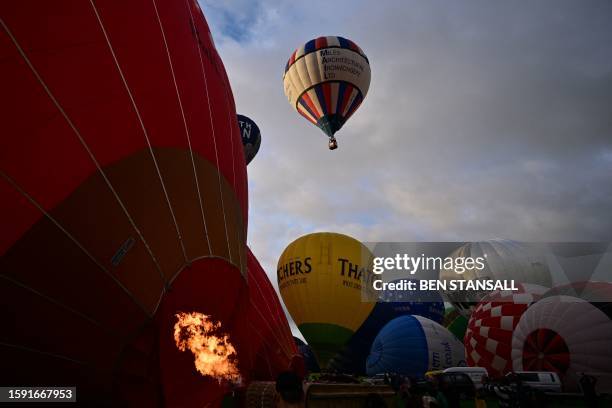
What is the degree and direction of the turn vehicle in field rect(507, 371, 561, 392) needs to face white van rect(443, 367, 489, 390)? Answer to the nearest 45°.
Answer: approximately 45° to its right

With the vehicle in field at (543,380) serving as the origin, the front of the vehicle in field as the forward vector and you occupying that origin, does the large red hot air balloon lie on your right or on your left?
on your left

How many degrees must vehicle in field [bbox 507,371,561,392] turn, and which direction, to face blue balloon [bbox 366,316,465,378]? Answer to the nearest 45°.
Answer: approximately 45° to its right

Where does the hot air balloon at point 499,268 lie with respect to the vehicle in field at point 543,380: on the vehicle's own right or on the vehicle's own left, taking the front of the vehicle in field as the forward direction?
on the vehicle's own right

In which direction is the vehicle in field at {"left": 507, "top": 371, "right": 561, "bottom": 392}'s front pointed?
to the viewer's left
